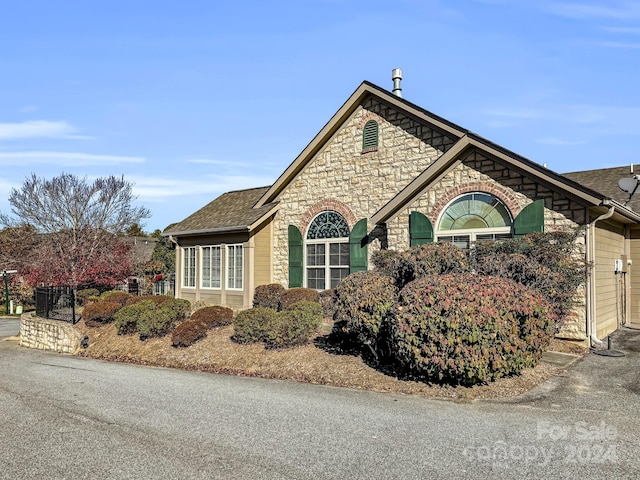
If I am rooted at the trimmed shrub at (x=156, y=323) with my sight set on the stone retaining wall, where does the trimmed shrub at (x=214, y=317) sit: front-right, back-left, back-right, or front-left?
back-right

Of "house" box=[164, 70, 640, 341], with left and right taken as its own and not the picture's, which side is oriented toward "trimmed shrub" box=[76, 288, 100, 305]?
right

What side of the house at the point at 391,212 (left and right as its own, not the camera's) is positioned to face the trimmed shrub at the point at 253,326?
front

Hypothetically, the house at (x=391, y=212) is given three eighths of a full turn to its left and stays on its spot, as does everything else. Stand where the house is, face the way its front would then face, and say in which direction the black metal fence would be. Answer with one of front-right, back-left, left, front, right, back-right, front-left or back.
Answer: back

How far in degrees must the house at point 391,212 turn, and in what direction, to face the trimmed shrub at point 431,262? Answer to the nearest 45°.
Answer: approximately 45° to its left

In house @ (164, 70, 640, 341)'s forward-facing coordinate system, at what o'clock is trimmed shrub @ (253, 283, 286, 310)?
The trimmed shrub is roughly at 2 o'clock from the house.

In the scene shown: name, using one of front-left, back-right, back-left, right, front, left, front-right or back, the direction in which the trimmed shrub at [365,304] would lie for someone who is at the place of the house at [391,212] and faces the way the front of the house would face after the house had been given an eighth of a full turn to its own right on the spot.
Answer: left

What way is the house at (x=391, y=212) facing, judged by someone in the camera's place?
facing the viewer and to the left of the viewer

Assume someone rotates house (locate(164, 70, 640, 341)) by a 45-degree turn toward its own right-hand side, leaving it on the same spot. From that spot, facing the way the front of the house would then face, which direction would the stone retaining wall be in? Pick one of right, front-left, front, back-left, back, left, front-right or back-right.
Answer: front

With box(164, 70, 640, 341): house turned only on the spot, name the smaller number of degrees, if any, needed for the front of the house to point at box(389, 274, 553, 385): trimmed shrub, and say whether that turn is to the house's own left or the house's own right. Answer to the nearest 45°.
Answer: approximately 45° to the house's own left

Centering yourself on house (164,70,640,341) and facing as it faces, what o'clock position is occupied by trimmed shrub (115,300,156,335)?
The trimmed shrub is roughly at 1 o'clock from the house.
